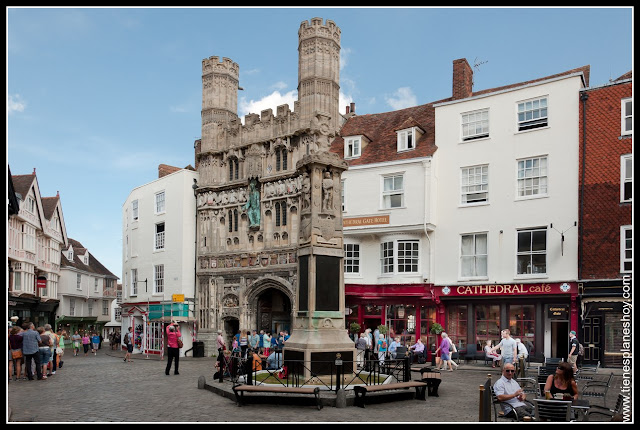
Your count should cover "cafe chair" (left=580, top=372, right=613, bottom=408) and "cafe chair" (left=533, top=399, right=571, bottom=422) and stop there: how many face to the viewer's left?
1

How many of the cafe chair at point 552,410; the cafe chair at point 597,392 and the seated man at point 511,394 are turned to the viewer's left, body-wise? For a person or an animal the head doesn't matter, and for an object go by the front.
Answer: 1

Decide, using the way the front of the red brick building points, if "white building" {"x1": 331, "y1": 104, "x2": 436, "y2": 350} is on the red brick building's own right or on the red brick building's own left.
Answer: on the red brick building's own right

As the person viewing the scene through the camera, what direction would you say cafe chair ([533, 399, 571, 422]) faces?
facing away from the viewer

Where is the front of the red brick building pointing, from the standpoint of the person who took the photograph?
facing the viewer and to the left of the viewer

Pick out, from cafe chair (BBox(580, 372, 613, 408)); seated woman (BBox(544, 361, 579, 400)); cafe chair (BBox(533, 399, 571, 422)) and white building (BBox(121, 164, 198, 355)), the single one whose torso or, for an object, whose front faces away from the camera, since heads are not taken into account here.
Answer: cafe chair (BBox(533, 399, 571, 422))

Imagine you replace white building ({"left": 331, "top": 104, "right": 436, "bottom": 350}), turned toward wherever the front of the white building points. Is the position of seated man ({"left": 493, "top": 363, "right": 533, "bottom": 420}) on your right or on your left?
on your left
